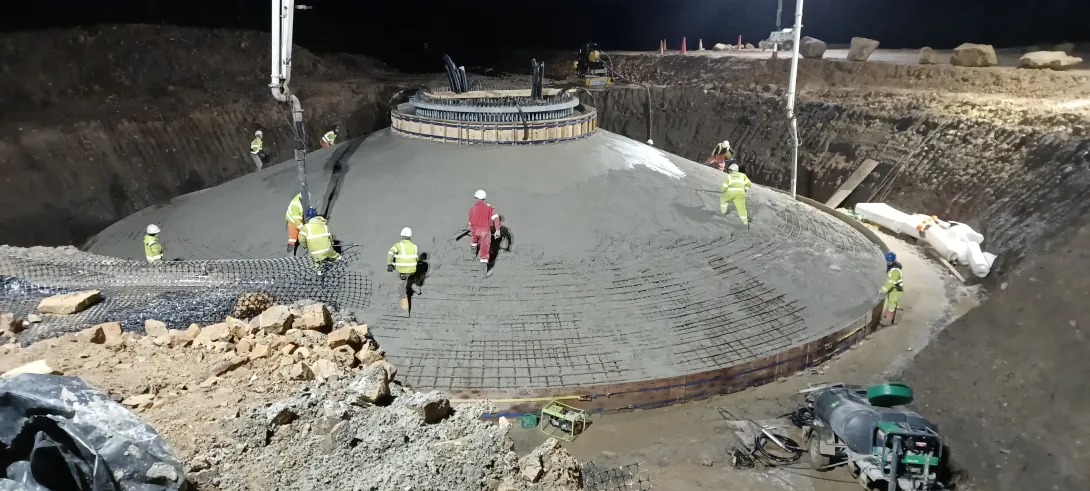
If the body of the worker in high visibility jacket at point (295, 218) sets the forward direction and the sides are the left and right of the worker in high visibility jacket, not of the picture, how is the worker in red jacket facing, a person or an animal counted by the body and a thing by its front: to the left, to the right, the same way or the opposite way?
to the left
